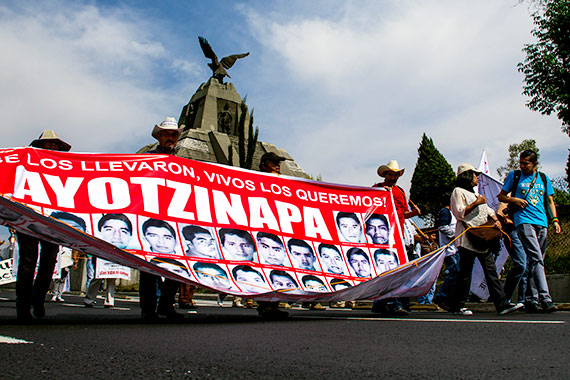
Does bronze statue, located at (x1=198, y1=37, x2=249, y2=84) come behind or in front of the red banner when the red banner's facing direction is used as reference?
behind

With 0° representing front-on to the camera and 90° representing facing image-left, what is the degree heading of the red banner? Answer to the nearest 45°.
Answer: approximately 0°

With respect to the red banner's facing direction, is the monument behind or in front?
behind
